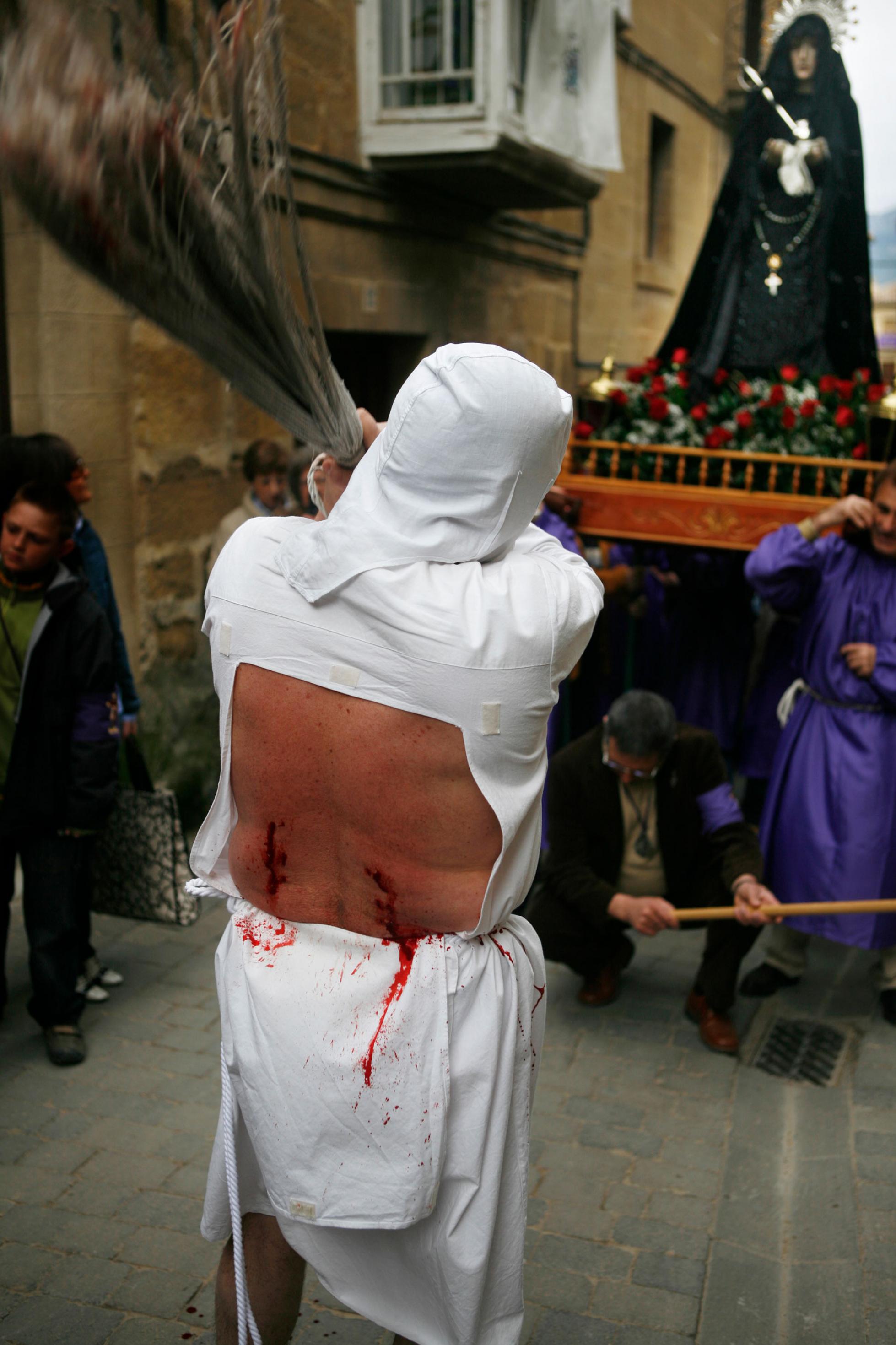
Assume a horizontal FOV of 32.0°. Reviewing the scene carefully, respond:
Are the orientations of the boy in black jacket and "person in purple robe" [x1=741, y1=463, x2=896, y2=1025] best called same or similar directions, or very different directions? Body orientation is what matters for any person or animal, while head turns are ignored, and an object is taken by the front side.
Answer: same or similar directions

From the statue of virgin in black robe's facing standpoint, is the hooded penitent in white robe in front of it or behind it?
in front

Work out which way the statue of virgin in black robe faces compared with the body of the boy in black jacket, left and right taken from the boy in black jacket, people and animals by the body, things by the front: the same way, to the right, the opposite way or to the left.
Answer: the same way

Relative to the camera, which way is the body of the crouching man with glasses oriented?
toward the camera

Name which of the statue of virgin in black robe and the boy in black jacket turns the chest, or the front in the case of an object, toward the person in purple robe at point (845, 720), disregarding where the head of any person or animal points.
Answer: the statue of virgin in black robe

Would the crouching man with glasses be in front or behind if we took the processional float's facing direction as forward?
in front

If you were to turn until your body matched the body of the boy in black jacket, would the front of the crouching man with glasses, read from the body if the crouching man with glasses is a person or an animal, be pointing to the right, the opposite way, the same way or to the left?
the same way

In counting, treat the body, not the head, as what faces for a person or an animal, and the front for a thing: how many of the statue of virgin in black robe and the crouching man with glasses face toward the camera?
2

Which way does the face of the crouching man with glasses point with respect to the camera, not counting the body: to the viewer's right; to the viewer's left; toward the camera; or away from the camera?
toward the camera

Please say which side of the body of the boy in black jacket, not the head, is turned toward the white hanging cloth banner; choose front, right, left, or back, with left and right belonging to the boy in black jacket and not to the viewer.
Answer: back

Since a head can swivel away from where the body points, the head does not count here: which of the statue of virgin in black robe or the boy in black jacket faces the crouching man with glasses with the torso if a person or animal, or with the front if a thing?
the statue of virgin in black robe

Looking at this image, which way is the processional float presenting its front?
toward the camera

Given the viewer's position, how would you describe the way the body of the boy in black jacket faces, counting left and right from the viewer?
facing the viewer and to the left of the viewer

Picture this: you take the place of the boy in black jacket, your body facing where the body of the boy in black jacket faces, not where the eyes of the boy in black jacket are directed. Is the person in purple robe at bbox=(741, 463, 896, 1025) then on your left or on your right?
on your left

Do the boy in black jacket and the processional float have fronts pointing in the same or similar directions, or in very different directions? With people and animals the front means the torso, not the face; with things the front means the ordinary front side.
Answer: same or similar directions

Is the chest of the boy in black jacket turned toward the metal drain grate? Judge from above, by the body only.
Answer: no

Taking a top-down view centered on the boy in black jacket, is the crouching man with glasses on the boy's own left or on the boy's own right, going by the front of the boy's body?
on the boy's own left

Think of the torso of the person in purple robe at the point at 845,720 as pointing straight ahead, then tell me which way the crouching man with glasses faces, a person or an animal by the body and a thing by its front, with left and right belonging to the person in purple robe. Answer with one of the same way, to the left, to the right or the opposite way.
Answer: the same way
